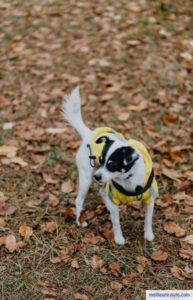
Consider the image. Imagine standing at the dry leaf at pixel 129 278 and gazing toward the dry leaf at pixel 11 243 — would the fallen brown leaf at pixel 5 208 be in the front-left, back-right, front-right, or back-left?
front-right

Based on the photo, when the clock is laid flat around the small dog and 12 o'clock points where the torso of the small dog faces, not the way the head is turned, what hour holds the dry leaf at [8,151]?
The dry leaf is roughly at 6 o'clock from the small dog.

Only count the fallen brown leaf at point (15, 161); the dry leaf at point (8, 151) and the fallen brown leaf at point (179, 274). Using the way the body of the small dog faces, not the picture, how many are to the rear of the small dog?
2

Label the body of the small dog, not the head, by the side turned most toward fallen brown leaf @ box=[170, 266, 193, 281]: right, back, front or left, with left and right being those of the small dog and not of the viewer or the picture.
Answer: front

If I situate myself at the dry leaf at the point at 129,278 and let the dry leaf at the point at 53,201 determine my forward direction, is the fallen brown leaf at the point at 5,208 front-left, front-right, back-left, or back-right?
front-left

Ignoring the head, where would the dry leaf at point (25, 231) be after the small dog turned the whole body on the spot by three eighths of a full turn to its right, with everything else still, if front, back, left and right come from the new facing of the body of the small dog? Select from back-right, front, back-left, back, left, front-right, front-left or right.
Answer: front

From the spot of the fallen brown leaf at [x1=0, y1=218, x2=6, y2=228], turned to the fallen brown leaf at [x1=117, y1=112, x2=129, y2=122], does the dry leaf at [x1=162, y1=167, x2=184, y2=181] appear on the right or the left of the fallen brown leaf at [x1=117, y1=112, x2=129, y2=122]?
right

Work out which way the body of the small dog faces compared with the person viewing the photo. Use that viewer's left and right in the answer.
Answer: facing the viewer and to the right of the viewer

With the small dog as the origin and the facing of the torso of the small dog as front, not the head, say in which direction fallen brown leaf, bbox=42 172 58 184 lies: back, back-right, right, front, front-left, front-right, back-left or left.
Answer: back

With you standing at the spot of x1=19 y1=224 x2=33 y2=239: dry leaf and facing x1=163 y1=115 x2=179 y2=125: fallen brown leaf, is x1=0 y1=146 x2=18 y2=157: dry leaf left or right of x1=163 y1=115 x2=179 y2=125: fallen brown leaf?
left

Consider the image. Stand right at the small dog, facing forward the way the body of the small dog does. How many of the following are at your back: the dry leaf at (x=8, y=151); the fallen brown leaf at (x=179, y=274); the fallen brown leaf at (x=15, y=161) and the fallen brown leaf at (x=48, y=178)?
3

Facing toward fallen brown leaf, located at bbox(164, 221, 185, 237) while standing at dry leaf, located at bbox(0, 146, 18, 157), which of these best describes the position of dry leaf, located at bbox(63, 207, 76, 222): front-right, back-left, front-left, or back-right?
front-right

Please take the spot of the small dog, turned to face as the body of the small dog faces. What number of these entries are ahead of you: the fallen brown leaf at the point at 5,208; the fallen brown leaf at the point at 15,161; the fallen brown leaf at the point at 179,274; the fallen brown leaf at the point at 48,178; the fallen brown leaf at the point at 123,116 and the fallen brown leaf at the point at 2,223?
1
